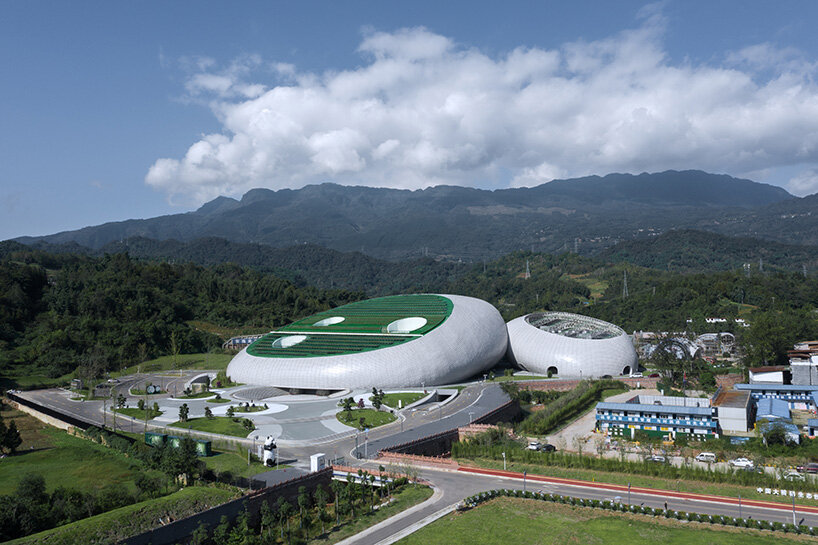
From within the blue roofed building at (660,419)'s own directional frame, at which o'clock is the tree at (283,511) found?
The tree is roughly at 1 o'clock from the blue roofed building.

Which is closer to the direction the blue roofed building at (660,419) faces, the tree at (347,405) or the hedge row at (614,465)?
the hedge row

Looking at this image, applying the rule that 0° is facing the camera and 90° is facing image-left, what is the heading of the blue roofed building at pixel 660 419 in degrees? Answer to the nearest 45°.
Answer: approximately 0°

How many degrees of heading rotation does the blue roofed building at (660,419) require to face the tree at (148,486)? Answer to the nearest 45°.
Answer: approximately 45° to its right

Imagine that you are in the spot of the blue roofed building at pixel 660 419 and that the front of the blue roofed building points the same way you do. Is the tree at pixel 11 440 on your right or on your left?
on your right

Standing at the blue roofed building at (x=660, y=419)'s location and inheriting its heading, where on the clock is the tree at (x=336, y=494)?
The tree is roughly at 1 o'clock from the blue roofed building.

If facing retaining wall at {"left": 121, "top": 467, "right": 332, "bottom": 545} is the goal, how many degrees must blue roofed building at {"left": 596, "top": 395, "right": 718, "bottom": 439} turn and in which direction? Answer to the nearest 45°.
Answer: approximately 45° to its right

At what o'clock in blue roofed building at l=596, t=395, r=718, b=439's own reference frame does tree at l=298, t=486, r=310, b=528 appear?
The tree is roughly at 1 o'clock from the blue roofed building.
